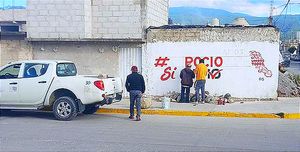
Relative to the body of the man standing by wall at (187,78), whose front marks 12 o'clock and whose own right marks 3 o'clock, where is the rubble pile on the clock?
The rubble pile is roughly at 2 o'clock from the man standing by wall.

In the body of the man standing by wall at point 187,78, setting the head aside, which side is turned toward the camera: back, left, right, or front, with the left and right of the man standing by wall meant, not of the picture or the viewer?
back

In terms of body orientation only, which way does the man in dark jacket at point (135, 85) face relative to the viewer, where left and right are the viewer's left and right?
facing away from the viewer

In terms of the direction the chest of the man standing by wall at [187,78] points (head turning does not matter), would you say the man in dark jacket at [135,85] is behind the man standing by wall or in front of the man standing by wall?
behind

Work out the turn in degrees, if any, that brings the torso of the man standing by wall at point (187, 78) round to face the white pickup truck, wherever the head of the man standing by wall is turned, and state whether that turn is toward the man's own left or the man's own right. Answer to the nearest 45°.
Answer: approximately 135° to the man's own left

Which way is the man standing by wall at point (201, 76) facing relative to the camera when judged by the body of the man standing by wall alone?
away from the camera

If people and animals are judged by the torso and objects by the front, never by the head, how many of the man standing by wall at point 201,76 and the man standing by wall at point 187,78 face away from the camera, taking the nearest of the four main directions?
2

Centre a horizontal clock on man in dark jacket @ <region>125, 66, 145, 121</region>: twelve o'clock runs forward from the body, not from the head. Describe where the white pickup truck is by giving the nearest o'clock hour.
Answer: The white pickup truck is roughly at 9 o'clock from the man in dark jacket.

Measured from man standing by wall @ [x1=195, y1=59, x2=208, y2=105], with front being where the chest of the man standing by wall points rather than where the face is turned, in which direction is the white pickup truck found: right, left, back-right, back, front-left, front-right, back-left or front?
back-left
